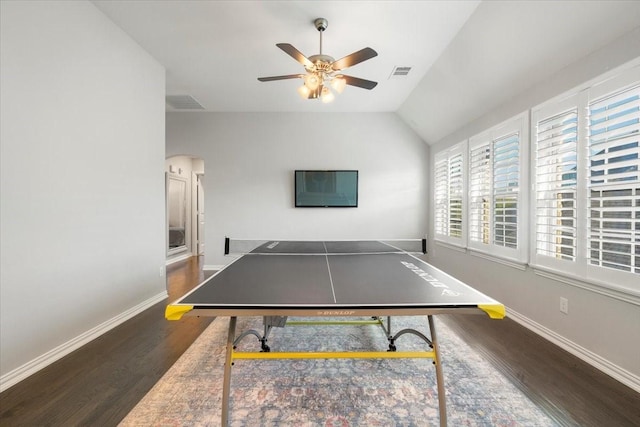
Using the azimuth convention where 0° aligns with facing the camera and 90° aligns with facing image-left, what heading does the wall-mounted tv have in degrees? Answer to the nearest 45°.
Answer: approximately 0°

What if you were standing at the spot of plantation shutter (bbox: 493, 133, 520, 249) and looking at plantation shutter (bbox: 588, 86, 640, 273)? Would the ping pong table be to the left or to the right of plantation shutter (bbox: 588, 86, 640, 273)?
right

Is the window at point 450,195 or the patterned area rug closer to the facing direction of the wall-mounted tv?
the patterned area rug

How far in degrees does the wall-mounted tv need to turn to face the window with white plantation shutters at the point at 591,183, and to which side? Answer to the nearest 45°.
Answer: approximately 45° to its left

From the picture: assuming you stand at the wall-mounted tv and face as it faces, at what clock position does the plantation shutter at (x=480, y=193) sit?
The plantation shutter is roughly at 10 o'clock from the wall-mounted tv.

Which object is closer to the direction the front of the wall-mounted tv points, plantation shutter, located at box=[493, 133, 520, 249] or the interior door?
the plantation shutter

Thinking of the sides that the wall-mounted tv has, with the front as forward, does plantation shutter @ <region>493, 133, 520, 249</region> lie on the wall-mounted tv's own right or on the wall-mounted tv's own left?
on the wall-mounted tv's own left

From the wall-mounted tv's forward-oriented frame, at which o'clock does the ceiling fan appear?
The ceiling fan is roughly at 12 o'clock from the wall-mounted tv.

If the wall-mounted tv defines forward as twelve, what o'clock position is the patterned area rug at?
The patterned area rug is roughly at 12 o'clock from the wall-mounted tv.

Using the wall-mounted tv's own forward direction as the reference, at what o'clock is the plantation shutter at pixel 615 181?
The plantation shutter is roughly at 11 o'clock from the wall-mounted tv.

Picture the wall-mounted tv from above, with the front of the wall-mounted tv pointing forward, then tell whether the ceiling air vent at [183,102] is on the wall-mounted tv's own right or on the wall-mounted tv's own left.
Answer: on the wall-mounted tv's own right

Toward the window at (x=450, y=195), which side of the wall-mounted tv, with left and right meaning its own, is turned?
left
